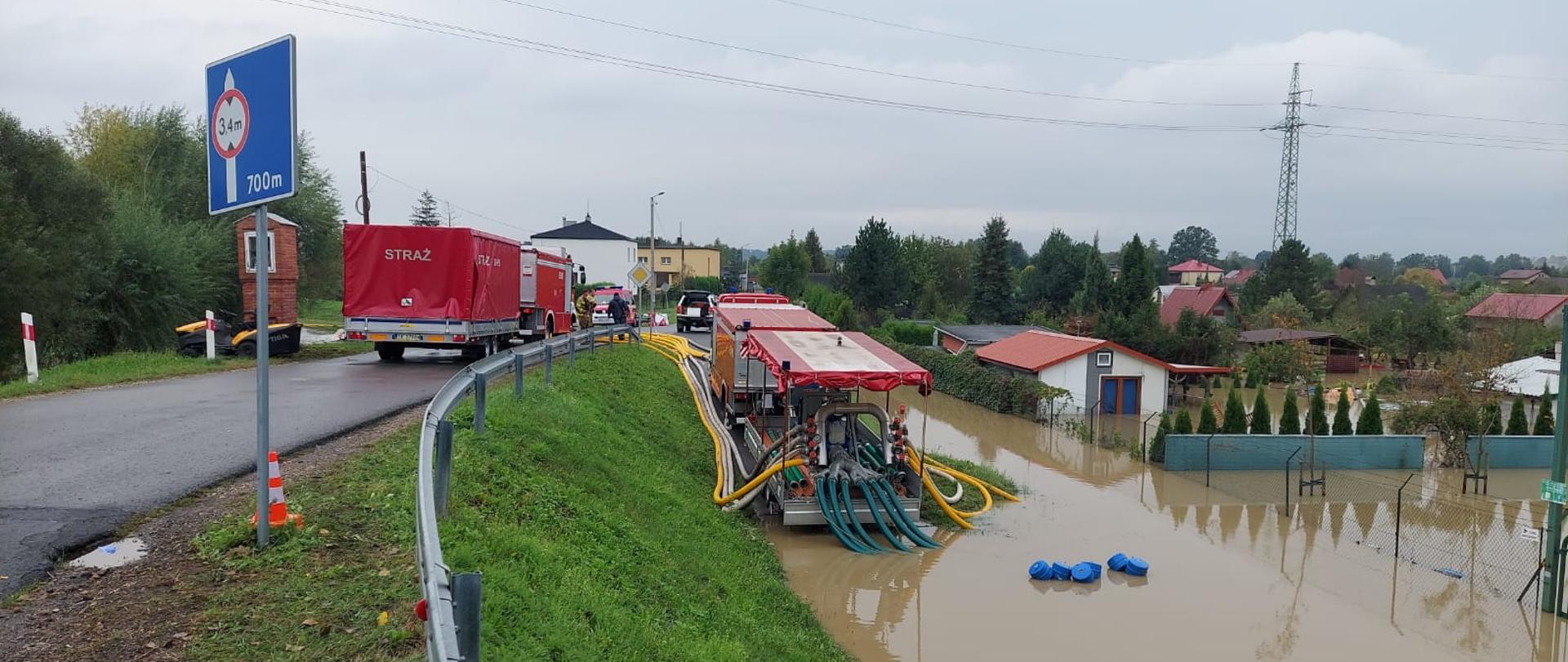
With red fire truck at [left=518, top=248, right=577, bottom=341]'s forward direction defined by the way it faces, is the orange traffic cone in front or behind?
behind

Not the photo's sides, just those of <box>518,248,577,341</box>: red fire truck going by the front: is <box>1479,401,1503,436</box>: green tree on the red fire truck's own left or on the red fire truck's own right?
on the red fire truck's own right

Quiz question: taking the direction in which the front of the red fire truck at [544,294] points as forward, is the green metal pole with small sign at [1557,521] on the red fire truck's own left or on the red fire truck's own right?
on the red fire truck's own right

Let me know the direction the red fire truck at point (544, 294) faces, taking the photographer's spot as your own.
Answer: facing away from the viewer and to the right of the viewer

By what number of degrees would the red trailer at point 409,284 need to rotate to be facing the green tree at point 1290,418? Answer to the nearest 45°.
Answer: approximately 45° to its right

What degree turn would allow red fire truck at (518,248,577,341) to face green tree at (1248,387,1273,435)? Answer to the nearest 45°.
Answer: approximately 45° to its right

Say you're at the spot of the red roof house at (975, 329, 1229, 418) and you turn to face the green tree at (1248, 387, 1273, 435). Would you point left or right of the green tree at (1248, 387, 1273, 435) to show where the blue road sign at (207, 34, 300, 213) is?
right

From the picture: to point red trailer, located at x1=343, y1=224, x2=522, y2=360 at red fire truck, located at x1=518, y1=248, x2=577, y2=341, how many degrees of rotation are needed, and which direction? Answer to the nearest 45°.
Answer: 0° — it already faces it

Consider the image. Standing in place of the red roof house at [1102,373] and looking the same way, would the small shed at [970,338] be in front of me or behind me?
behind

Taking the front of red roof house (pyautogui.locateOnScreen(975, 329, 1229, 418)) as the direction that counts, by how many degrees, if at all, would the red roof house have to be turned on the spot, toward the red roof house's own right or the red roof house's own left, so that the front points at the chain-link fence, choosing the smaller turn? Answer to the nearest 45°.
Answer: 0° — it already faces it

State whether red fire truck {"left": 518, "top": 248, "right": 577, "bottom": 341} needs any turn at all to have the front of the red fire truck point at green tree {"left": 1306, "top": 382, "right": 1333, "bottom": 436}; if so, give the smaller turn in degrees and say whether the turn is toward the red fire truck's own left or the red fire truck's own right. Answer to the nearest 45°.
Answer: approximately 45° to the red fire truck's own right
